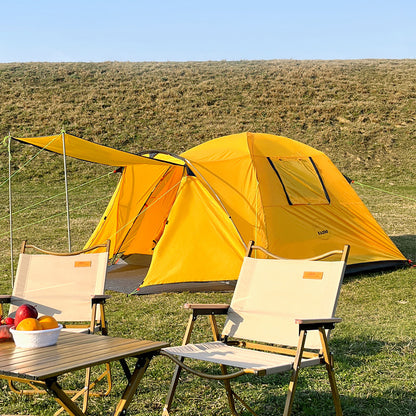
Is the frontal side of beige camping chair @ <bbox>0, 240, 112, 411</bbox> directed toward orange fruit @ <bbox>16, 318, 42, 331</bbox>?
yes

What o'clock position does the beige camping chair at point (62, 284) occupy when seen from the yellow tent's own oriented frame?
The beige camping chair is roughly at 11 o'clock from the yellow tent.

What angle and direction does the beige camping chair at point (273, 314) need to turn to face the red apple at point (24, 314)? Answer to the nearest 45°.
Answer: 0° — it already faces it

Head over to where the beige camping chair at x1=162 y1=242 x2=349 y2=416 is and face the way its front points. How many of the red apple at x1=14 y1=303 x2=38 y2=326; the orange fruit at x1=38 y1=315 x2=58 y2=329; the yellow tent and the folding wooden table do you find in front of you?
3

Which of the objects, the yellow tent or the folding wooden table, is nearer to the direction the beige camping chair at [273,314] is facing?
the folding wooden table

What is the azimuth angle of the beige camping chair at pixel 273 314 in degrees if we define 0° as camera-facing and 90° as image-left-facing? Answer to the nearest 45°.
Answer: approximately 45°

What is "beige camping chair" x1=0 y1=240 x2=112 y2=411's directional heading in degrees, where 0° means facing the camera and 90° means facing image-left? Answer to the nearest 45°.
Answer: approximately 0°

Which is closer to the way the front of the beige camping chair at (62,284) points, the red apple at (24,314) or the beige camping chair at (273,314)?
the red apple

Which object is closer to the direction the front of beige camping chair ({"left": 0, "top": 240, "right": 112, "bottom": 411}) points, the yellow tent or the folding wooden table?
the folding wooden table
